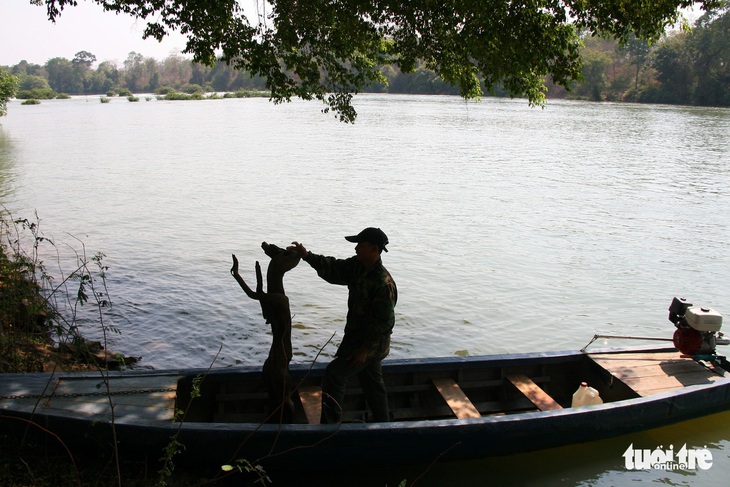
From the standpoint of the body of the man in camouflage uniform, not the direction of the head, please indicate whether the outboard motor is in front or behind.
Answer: behind

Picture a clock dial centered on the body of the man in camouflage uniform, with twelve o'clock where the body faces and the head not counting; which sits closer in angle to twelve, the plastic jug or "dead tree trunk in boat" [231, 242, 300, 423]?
the dead tree trunk in boat

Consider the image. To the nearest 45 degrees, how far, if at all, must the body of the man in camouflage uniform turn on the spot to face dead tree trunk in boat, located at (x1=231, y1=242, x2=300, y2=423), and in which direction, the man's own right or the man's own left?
0° — they already face it

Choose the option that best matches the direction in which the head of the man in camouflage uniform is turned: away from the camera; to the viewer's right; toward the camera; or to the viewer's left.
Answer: to the viewer's left

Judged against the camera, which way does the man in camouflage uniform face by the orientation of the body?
to the viewer's left
